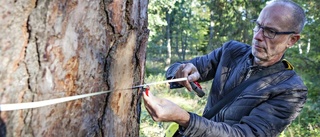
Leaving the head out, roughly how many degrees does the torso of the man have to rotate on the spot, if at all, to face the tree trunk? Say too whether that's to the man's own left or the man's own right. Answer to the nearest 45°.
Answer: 0° — they already face it

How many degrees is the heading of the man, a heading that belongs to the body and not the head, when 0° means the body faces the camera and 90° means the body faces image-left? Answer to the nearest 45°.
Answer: approximately 45°
